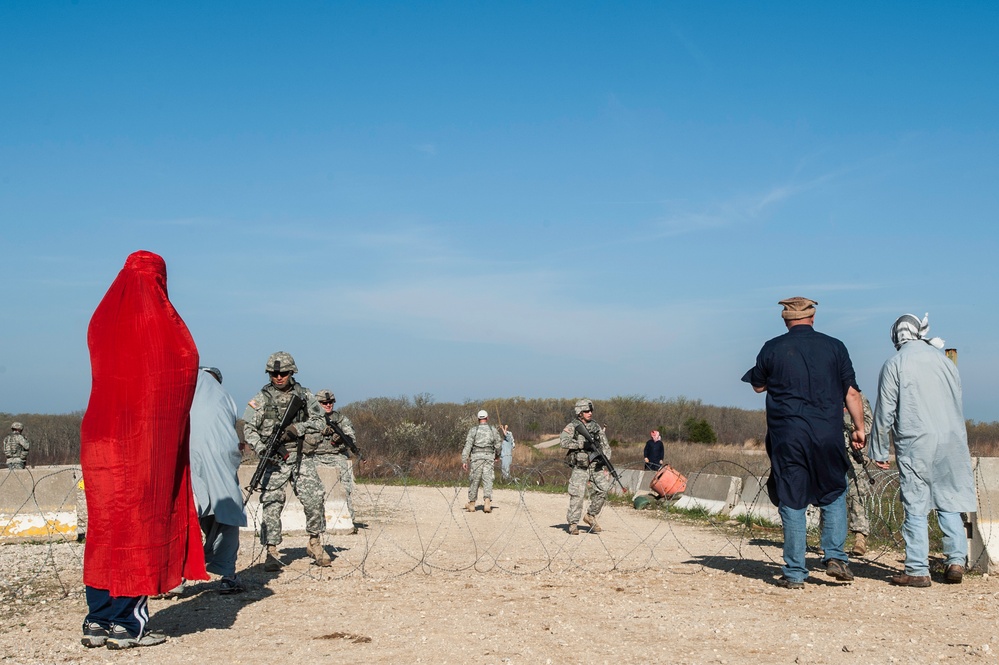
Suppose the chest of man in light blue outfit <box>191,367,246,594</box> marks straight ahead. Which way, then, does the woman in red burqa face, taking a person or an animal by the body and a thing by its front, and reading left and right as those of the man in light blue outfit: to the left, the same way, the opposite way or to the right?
the same way

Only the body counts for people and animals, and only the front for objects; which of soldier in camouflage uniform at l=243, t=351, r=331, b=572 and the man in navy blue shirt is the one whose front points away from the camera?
the man in navy blue shirt

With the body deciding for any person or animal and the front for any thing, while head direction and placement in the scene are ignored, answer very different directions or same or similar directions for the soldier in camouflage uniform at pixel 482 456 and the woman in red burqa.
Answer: same or similar directions

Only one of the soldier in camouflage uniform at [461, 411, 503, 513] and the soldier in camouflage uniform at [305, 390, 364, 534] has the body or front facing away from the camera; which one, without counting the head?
the soldier in camouflage uniform at [461, 411, 503, 513]

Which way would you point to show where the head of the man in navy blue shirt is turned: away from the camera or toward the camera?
away from the camera

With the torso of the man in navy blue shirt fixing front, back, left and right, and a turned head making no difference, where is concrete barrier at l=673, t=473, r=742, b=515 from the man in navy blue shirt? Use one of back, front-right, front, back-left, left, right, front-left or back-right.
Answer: front

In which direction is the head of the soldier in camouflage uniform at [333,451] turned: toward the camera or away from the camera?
toward the camera

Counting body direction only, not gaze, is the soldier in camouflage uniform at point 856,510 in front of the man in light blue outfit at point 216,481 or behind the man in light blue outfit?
in front

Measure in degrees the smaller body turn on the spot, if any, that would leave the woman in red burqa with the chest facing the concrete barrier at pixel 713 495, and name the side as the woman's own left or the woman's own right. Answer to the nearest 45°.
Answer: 0° — they already face it

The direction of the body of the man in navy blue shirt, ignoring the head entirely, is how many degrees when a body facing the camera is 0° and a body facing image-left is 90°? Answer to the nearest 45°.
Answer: approximately 180°

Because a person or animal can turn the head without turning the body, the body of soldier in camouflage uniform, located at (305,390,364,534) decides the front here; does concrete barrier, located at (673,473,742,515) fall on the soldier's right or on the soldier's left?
on the soldier's left

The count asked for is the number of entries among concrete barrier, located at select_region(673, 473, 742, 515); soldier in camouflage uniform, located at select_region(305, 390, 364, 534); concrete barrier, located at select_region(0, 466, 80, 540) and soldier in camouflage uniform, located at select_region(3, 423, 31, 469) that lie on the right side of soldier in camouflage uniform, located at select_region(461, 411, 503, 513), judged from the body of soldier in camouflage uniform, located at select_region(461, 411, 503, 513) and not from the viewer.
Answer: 1

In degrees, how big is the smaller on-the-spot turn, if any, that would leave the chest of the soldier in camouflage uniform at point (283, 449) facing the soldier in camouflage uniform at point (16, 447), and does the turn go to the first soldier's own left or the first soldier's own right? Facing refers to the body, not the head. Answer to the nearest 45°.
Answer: approximately 135° to the first soldier's own right

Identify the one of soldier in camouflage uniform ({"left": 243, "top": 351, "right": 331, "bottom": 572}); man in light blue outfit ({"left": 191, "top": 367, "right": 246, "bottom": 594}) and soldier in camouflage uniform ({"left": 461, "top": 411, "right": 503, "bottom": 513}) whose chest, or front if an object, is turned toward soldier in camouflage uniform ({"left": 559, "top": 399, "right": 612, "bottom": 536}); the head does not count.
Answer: the man in light blue outfit

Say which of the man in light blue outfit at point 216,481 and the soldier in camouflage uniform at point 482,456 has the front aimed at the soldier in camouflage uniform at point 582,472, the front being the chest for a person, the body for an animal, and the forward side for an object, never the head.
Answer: the man in light blue outfit

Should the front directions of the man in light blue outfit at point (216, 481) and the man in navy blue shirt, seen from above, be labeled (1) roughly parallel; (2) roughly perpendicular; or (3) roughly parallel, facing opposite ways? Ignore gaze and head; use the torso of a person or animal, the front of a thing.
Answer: roughly parallel

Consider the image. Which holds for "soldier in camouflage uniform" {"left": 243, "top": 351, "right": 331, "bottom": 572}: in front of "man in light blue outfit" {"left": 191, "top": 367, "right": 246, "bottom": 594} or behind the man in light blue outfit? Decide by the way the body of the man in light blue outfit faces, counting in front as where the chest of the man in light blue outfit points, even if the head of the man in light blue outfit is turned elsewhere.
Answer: in front

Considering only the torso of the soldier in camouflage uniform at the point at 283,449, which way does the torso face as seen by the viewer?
toward the camera

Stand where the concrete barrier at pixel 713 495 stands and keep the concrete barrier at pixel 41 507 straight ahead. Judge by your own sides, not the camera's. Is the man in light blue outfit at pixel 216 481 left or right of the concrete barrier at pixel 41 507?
left
